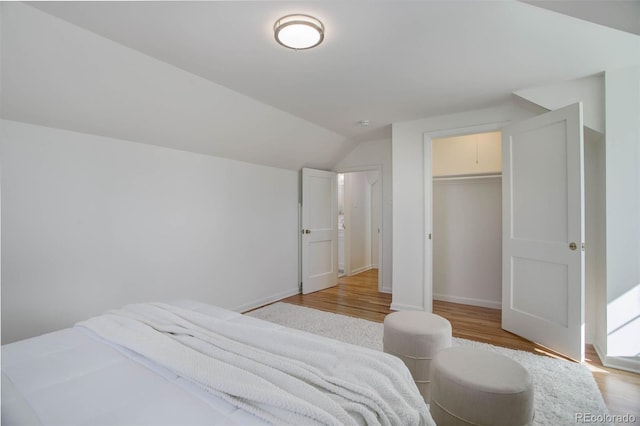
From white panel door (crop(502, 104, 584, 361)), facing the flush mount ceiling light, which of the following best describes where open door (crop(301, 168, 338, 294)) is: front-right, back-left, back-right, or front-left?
front-right

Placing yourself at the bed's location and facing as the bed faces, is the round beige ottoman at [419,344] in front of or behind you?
in front

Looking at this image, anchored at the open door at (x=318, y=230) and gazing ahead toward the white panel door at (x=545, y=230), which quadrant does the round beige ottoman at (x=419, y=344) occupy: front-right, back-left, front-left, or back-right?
front-right

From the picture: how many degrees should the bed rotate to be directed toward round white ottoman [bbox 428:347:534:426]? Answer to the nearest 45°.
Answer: approximately 45° to its right

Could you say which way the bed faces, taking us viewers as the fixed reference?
facing away from the viewer and to the right of the viewer

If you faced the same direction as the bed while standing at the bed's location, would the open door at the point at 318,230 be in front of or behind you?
in front
